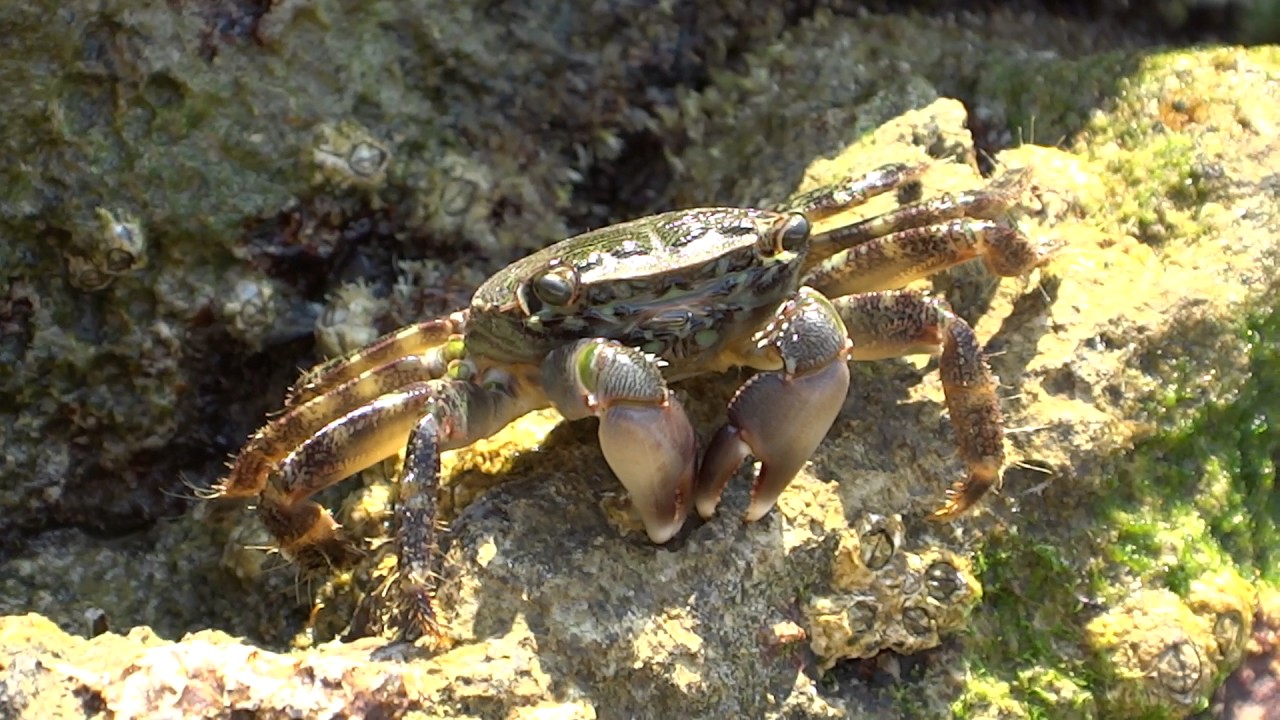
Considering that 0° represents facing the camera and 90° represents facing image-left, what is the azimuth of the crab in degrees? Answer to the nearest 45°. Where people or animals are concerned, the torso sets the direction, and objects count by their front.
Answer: approximately 315°

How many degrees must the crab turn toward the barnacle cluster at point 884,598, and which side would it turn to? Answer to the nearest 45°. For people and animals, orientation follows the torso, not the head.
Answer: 0° — it already faces it
